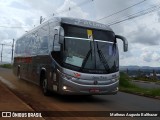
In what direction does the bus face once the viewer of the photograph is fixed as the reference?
facing the viewer and to the right of the viewer
